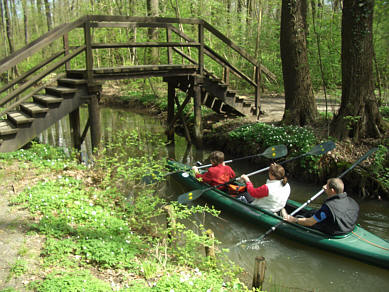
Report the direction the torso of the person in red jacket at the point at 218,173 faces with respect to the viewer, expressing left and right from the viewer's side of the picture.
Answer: facing away from the viewer and to the left of the viewer

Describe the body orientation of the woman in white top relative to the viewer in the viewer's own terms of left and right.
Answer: facing away from the viewer and to the left of the viewer

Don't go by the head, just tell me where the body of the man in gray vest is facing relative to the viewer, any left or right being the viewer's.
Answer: facing away from the viewer and to the left of the viewer

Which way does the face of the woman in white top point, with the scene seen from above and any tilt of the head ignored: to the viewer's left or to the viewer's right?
to the viewer's left

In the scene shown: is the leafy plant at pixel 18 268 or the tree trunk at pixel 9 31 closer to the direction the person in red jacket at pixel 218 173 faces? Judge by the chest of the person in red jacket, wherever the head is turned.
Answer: the tree trunk

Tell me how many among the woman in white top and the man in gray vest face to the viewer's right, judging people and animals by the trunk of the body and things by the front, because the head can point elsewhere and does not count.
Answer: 0

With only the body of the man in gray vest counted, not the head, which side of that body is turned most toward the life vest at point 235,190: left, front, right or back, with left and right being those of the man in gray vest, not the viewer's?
front

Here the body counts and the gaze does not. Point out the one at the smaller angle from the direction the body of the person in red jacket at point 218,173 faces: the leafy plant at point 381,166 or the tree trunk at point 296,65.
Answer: the tree trunk

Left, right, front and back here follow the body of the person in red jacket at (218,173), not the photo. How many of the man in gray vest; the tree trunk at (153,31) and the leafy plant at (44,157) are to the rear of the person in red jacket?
1

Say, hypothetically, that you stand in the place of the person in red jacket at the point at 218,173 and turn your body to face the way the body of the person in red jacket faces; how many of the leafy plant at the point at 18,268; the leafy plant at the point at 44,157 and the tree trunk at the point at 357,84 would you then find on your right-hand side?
1

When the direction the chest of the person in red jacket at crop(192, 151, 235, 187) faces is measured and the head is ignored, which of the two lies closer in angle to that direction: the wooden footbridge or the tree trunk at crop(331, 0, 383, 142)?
the wooden footbridge

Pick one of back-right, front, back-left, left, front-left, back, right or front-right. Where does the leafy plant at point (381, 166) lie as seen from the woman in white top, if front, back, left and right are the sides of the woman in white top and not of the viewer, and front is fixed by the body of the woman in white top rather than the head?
right

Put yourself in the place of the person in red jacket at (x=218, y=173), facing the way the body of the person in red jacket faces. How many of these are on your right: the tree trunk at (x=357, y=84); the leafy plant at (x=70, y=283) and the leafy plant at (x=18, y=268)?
1
